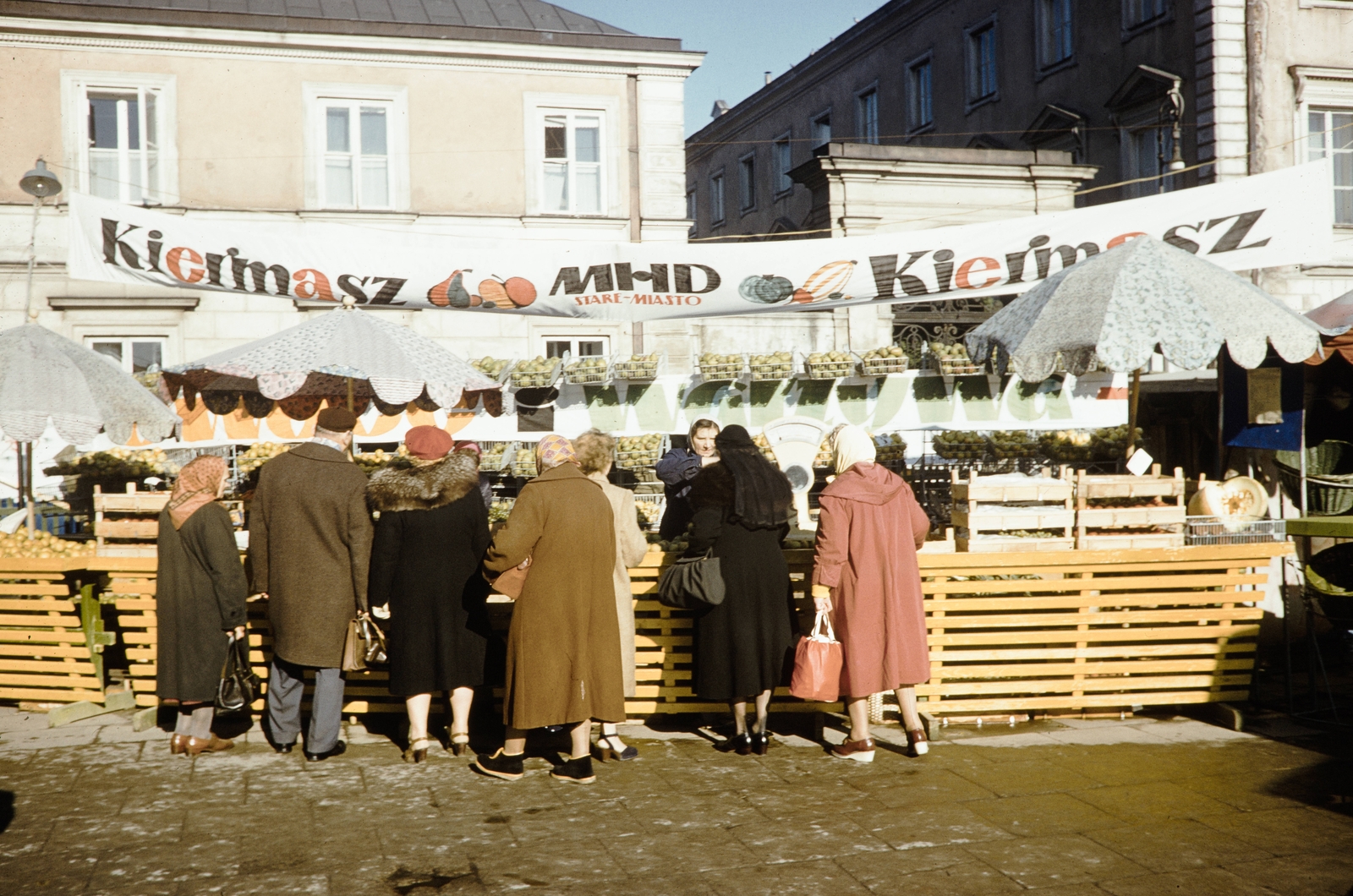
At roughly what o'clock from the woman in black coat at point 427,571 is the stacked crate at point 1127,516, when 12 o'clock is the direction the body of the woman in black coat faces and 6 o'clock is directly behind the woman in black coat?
The stacked crate is roughly at 3 o'clock from the woman in black coat.

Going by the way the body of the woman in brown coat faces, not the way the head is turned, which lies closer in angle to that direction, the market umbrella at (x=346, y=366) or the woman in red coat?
the market umbrella

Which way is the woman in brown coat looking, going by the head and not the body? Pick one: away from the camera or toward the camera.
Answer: away from the camera

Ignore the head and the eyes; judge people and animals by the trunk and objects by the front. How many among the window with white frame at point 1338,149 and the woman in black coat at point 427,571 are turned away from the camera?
1

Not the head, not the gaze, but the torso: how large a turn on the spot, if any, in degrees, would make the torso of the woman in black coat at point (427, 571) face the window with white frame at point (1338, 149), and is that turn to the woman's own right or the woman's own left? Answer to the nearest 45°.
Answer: approximately 45° to the woman's own right

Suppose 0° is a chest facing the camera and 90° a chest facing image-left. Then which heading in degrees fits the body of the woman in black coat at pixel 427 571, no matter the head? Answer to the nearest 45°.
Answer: approximately 180°

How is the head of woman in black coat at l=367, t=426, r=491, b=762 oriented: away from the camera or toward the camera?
away from the camera

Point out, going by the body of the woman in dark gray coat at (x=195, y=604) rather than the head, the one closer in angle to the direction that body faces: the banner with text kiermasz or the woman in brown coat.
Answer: the banner with text kiermasz

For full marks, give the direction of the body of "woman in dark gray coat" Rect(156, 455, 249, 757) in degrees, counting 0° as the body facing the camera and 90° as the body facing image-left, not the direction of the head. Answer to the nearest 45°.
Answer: approximately 225°
